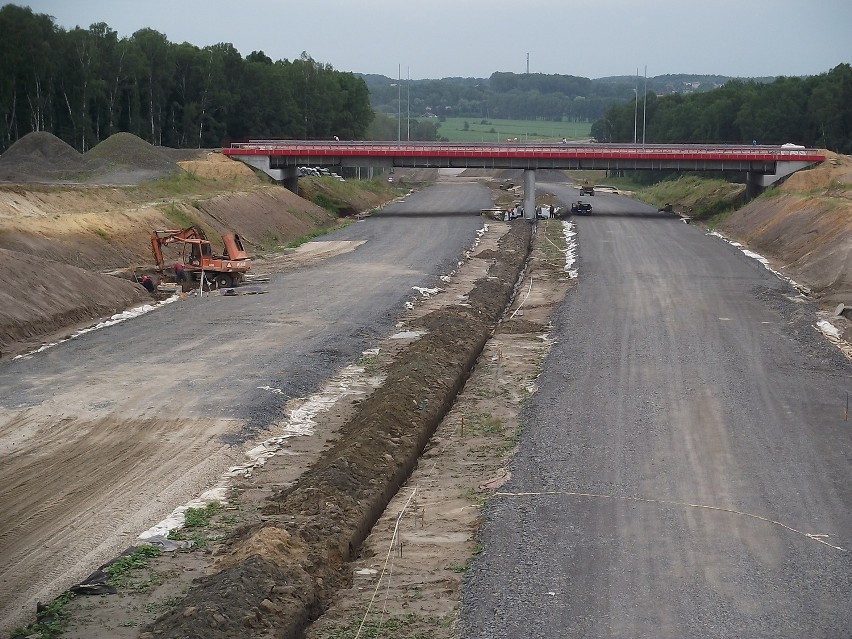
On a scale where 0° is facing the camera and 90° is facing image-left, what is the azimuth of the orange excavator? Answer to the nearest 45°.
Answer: approximately 90°

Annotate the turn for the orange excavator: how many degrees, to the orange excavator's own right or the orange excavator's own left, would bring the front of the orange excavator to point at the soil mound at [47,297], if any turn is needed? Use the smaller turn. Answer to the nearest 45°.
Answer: approximately 45° to the orange excavator's own left

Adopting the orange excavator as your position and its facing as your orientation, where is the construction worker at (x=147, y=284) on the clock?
The construction worker is roughly at 11 o'clock from the orange excavator.
